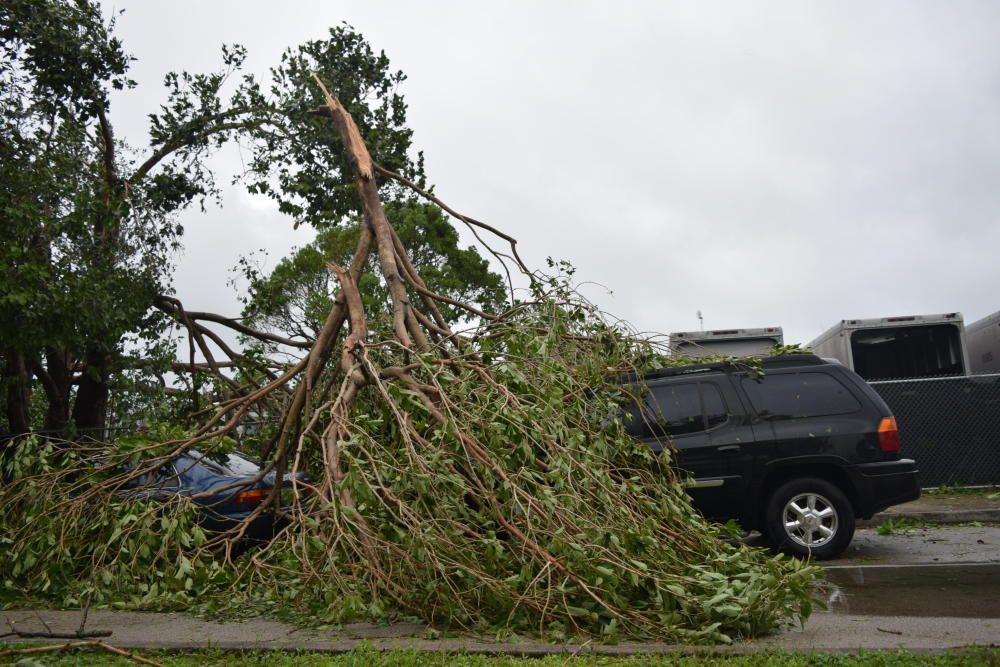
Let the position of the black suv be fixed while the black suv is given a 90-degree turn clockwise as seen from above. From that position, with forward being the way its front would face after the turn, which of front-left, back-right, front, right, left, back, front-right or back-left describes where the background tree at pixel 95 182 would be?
left

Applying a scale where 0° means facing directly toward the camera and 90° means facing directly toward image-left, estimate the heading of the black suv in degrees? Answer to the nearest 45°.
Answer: approximately 90°

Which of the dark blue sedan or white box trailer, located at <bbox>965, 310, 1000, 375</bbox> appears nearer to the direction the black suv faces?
the dark blue sedan

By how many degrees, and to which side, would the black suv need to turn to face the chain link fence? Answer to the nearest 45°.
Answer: approximately 135° to its right

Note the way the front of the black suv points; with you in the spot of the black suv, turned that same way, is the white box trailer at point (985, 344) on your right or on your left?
on your right

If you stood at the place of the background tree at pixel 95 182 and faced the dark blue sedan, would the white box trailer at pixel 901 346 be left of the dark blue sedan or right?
left

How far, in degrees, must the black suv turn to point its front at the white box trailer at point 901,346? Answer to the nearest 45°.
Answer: approximately 90° to its right

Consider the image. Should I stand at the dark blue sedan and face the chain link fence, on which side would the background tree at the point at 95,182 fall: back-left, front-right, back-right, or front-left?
back-left

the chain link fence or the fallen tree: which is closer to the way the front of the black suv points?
the fallen tree

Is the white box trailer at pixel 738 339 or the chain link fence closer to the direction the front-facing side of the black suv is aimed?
the white box trailer
